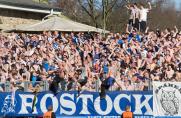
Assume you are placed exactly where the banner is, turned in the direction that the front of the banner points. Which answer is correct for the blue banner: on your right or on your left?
on your right

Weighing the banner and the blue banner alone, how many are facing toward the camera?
2

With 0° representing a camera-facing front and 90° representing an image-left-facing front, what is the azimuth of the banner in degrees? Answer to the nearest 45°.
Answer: approximately 0°

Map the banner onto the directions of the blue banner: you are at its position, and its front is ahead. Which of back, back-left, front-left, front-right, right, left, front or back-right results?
left

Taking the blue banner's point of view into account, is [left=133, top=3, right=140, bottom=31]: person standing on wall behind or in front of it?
behind
